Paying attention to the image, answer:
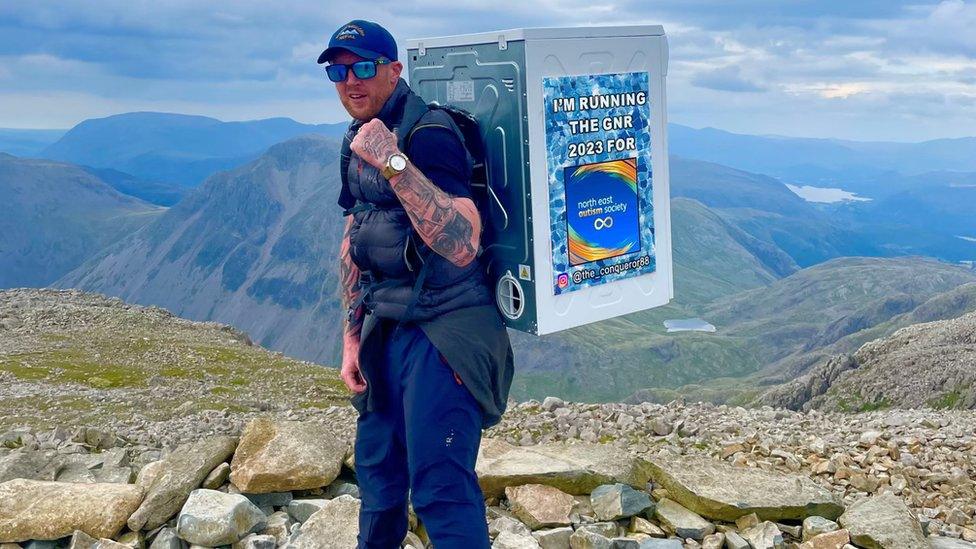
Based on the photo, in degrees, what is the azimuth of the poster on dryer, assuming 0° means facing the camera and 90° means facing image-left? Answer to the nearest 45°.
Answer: approximately 315°

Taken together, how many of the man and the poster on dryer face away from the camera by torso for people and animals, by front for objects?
0

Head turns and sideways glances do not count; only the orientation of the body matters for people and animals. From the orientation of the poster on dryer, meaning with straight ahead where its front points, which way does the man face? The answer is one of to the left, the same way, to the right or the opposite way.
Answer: to the right

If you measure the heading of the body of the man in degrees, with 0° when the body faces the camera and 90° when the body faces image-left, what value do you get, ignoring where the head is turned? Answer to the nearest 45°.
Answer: approximately 45°
